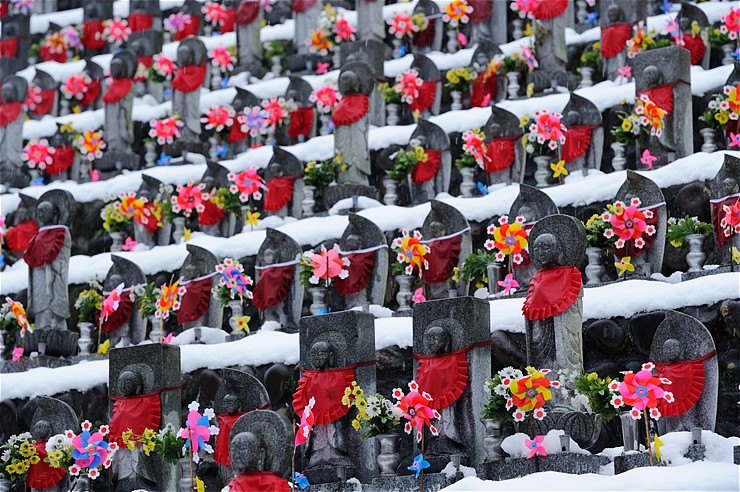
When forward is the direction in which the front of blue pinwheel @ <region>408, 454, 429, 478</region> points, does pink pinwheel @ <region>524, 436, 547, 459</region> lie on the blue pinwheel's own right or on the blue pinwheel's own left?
on the blue pinwheel's own left

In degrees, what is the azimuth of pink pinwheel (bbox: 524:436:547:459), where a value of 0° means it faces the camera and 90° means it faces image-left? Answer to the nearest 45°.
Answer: approximately 45°

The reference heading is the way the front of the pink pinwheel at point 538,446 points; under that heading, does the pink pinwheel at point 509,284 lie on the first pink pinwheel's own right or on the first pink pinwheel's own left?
on the first pink pinwheel's own right

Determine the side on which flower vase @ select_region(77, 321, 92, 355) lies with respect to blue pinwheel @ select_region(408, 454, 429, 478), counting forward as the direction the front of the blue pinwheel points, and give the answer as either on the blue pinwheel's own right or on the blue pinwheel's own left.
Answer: on the blue pinwheel's own right

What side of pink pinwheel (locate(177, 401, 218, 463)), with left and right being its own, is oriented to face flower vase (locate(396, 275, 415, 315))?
back

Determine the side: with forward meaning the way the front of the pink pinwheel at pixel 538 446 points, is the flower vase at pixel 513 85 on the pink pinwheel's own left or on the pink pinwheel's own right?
on the pink pinwheel's own right

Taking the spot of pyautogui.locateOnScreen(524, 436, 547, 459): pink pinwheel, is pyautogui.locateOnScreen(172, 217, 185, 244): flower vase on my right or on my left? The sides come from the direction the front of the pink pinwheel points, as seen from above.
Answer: on my right

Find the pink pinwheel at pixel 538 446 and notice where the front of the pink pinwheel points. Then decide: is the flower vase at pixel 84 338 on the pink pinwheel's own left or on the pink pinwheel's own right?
on the pink pinwheel's own right
